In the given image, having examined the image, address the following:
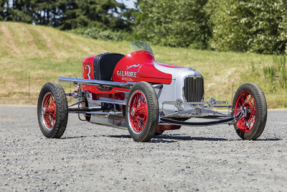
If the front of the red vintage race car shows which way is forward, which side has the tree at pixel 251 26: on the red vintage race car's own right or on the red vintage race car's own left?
on the red vintage race car's own left

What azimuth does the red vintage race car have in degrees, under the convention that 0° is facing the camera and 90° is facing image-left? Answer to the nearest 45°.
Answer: approximately 315°
